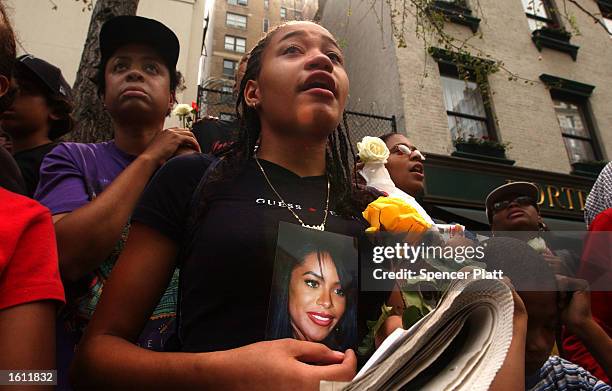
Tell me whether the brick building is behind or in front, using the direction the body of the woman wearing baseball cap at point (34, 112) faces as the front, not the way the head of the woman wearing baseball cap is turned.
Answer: behind

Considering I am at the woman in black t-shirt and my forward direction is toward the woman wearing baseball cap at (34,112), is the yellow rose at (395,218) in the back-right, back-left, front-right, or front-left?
back-right

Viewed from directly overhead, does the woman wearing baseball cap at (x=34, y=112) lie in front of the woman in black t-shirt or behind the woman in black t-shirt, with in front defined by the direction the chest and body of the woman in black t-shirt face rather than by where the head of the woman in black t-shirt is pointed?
behind

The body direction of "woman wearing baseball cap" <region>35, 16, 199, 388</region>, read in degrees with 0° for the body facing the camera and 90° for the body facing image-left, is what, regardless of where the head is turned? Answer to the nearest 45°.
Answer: approximately 0°

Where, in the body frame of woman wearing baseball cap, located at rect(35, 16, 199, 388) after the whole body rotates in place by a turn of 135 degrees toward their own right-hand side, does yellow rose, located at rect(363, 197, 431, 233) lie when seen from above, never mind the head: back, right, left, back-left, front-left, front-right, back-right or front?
back
